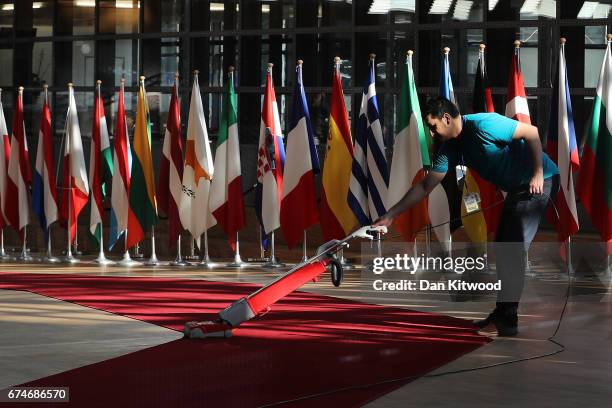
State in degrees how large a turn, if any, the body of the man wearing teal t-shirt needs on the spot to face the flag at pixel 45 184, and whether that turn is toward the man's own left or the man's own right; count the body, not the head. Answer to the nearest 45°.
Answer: approximately 45° to the man's own right

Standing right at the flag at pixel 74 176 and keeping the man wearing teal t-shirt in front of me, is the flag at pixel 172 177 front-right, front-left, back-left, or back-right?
front-left

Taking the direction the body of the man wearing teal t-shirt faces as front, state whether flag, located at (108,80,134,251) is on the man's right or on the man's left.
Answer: on the man's right

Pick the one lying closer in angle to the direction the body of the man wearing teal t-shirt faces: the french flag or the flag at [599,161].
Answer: the french flag

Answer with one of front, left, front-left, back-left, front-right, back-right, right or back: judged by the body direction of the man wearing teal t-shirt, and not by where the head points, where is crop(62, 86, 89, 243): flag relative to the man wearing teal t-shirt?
front-right

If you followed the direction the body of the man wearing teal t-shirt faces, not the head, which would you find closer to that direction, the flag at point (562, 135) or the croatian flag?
the croatian flag

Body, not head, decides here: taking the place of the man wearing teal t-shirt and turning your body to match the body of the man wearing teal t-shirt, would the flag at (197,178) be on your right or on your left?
on your right

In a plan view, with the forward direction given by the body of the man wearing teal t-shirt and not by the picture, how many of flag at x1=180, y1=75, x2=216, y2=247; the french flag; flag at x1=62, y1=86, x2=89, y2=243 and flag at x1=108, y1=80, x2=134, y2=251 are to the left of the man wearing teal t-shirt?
0

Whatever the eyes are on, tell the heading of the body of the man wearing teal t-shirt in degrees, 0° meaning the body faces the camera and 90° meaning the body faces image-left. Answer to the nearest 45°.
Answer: approximately 90°

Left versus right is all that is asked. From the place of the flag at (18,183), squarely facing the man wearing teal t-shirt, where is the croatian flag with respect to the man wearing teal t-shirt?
left

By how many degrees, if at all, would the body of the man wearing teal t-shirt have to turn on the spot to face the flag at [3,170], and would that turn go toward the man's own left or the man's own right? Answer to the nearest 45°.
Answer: approximately 45° to the man's own right

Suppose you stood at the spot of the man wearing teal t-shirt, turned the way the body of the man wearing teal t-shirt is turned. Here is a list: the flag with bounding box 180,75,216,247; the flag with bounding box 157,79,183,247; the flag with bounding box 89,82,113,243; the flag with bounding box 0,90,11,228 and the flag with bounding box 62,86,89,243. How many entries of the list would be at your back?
0
